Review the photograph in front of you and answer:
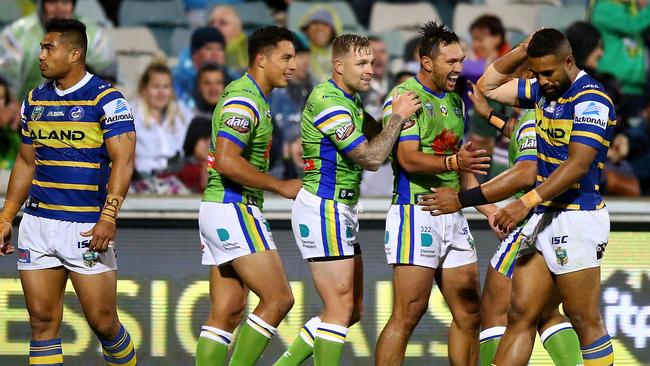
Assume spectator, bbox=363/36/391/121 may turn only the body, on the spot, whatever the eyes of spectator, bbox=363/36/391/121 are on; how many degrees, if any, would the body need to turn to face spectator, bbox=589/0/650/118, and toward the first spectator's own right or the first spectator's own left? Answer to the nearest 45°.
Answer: approximately 90° to the first spectator's own left

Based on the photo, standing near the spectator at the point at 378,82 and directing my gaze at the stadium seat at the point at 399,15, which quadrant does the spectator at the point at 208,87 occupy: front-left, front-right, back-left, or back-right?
back-left

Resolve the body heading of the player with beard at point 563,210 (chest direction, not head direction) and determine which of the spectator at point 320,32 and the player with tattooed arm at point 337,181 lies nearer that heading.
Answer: the player with tattooed arm

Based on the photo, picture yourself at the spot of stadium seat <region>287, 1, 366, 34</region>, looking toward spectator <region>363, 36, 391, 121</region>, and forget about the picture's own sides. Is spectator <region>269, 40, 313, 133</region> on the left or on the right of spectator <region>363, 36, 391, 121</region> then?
right
